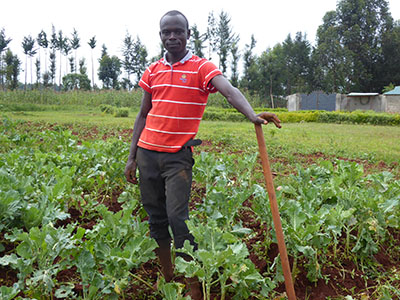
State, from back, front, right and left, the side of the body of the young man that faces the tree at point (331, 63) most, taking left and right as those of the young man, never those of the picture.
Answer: back

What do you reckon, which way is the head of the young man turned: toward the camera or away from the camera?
toward the camera

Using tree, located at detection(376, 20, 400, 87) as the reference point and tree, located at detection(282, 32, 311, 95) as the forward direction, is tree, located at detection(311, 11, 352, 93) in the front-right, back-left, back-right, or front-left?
front-left

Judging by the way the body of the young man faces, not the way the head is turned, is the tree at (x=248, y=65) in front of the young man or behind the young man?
behind

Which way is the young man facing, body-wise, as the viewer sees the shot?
toward the camera

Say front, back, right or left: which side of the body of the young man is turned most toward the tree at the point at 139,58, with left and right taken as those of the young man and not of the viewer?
back
